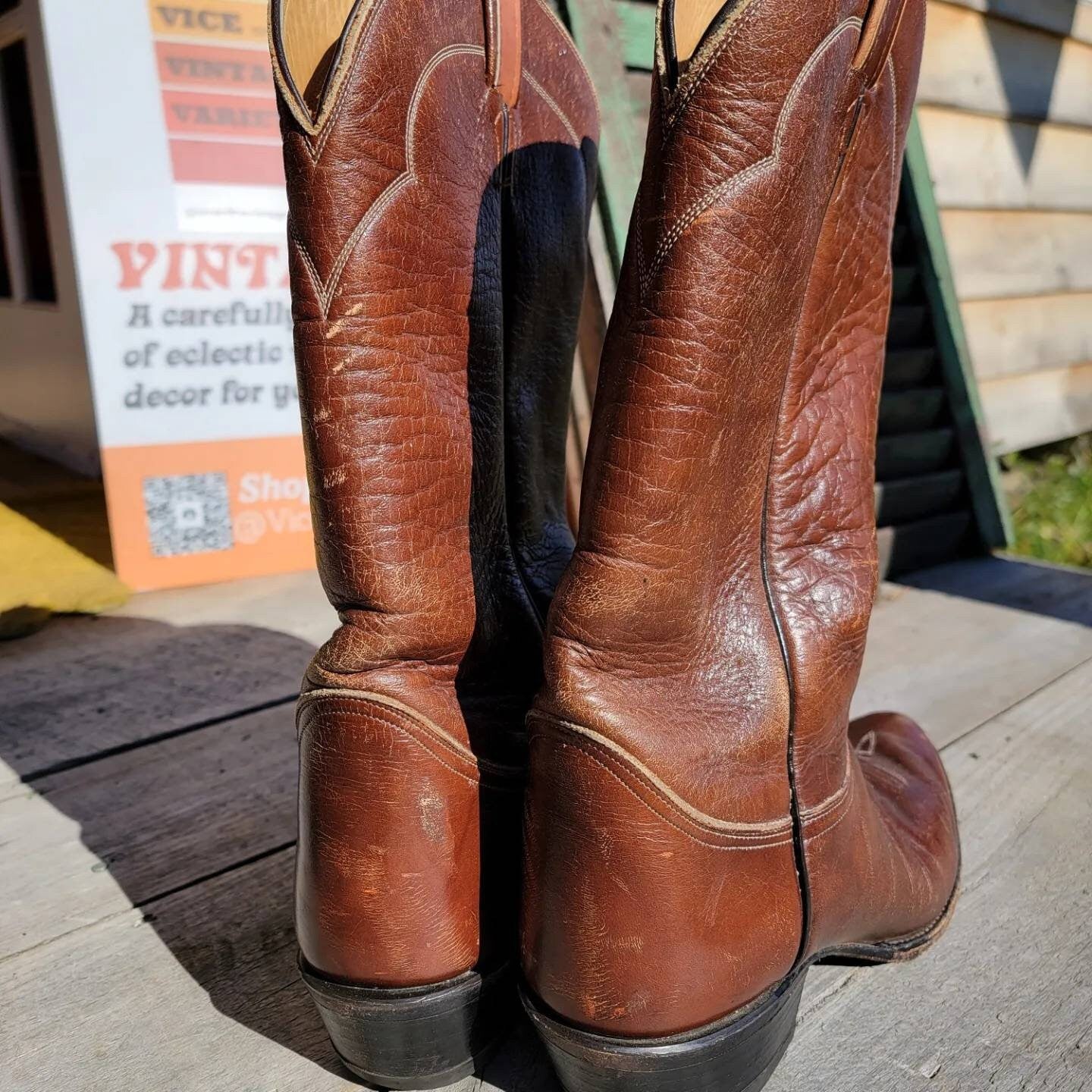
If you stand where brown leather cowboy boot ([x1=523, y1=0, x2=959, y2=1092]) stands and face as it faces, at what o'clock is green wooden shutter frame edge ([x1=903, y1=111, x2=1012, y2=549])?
The green wooden shutter frame edge is roughly at 11 o'clock from the brown leather cowboy boot.

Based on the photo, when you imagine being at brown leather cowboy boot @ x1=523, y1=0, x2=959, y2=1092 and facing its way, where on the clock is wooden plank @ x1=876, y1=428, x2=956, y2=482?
The wooden plank is roughly at 11 o'clock from the brown leather cowboy boot.

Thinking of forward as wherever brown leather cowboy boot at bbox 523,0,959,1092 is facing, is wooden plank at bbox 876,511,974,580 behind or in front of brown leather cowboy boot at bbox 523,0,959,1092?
in front

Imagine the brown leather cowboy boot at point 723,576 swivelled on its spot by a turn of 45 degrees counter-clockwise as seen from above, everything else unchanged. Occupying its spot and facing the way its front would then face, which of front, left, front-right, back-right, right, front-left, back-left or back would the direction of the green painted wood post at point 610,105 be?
front

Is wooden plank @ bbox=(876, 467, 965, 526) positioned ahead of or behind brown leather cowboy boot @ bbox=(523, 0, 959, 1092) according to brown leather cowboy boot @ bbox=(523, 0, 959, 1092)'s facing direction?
ahead

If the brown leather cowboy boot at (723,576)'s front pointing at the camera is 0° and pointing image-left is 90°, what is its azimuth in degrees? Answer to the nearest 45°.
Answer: approximately 225°
